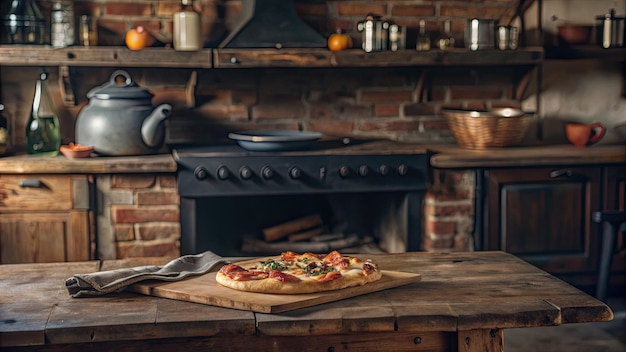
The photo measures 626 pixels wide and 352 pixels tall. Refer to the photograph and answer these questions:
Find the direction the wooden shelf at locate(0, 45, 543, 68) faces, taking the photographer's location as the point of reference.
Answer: facing the viewer

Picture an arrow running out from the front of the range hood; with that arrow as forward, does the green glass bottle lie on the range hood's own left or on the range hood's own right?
on the range hood's own right

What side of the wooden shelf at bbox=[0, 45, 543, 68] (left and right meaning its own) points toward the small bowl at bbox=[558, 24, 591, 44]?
left

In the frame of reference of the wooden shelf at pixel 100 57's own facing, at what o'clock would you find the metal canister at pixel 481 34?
The metal canister is roughly at 9 o'clock from the wooden shelf.

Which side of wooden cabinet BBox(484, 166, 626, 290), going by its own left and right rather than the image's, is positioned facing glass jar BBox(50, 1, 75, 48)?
right

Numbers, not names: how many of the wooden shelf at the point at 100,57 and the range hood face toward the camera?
2

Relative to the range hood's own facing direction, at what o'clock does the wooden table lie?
The wooden table is roughly at 12 o'clock from the range hood.

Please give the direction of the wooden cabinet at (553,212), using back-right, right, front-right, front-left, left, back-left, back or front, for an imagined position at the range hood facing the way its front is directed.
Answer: left

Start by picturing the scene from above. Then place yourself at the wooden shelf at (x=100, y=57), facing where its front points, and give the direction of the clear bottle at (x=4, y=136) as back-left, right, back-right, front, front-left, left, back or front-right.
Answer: right

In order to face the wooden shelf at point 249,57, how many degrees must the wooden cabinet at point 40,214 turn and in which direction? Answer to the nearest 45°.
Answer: approximately 90° to its left

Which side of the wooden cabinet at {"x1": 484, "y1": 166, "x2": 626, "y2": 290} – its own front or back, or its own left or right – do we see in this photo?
front

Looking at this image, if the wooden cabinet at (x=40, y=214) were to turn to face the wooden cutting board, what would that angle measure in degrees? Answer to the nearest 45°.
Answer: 0° — it already faces it

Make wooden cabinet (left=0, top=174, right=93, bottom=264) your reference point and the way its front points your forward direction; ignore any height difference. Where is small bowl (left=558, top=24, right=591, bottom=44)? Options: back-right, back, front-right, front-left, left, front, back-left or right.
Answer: left
